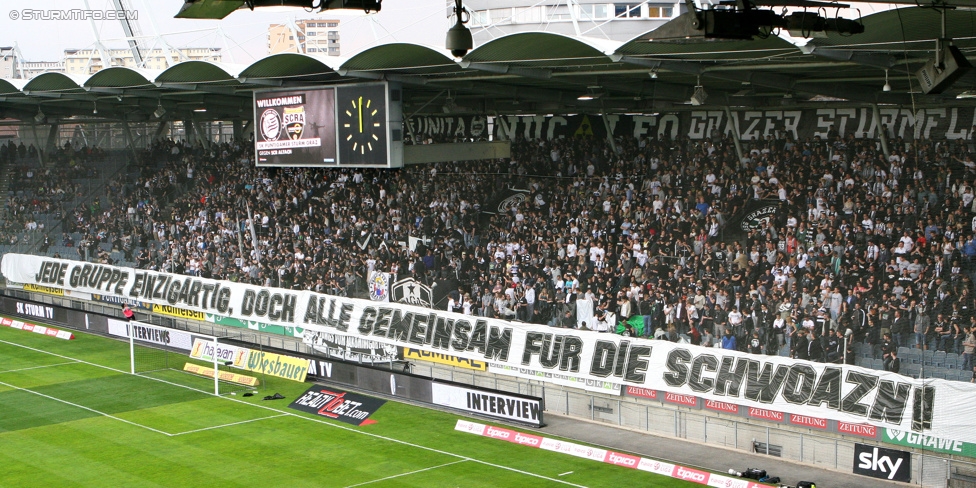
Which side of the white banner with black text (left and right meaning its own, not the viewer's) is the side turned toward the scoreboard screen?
right

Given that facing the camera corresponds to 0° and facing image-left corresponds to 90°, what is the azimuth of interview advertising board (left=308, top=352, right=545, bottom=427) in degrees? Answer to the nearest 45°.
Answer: approximately 45°

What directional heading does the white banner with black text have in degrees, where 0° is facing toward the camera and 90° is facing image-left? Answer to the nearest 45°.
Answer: approximately 45°

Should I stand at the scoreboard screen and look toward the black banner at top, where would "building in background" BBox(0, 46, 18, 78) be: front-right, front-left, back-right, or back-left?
back-left

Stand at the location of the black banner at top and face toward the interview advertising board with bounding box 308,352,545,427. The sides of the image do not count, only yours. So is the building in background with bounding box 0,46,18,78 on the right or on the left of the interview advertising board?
right

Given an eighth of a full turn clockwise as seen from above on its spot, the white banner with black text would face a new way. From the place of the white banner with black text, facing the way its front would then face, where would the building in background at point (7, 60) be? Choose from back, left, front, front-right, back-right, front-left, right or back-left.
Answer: front-right

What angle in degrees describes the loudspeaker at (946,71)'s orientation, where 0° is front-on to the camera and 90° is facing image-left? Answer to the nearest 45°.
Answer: approximately 45°
